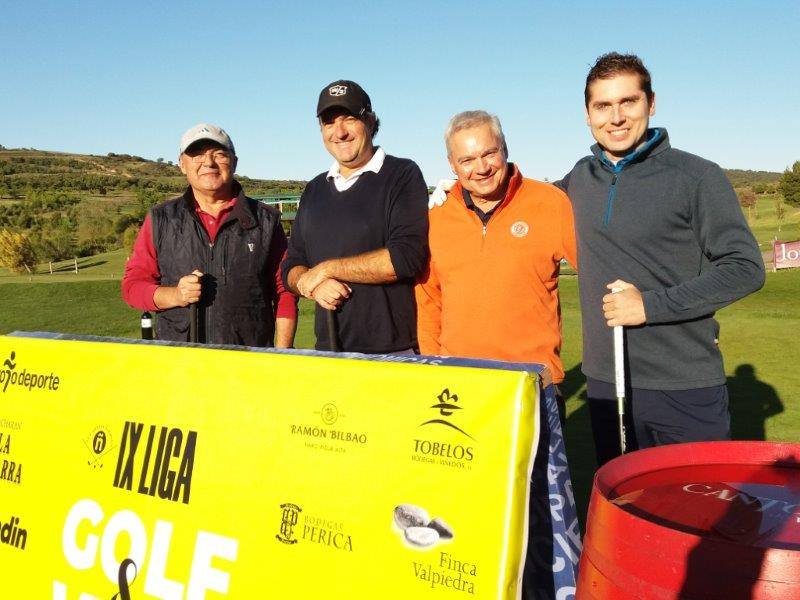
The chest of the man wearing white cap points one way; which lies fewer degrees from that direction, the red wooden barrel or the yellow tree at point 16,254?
the red wooden barrel

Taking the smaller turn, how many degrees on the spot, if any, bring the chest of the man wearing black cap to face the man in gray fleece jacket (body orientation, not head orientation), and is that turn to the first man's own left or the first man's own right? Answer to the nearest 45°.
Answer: approximately 90° to the first man's own left

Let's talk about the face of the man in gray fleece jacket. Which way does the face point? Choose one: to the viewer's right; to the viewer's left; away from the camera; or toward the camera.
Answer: toward the camera

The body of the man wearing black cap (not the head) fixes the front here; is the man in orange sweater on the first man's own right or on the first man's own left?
on the first man's own left

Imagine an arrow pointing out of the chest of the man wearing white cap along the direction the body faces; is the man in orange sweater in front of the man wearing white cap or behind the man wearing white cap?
in front

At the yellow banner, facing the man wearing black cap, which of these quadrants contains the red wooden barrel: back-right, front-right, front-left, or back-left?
back-right

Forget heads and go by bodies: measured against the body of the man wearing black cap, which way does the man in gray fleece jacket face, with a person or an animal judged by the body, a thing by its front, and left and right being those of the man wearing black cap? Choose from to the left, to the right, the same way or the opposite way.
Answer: the same way

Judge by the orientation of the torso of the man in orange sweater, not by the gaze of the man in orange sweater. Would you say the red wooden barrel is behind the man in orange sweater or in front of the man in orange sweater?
in front

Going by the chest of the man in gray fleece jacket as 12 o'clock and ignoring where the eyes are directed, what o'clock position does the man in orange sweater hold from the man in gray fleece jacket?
The man in orange sweater is roughly at 2 o'clock from the man in gray fleece jacket.

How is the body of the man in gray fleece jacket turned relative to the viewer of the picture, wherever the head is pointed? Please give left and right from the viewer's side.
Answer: facing the viewer and to the left of the viewer

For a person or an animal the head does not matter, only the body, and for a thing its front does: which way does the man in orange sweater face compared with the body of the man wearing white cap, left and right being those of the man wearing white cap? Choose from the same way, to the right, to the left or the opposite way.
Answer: the same way

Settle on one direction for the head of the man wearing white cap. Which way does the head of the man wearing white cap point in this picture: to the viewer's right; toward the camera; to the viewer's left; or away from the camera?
toward the camera

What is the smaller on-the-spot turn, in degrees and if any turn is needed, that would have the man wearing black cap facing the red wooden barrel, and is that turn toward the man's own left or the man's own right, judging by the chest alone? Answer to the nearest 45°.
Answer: approximately 45° to the man's own left

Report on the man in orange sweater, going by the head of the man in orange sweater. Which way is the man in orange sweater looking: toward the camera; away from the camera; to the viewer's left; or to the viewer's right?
toward the camera

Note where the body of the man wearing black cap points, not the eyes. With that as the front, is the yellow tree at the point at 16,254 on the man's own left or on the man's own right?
on the man's own right

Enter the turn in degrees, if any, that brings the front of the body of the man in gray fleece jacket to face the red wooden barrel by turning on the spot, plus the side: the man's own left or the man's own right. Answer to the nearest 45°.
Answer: approximately 45° to the man's own left

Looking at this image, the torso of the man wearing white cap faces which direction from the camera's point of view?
toward the camera

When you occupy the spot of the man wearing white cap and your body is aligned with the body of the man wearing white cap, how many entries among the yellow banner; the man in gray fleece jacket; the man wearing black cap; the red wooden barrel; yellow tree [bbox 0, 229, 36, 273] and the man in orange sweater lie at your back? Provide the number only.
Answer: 1

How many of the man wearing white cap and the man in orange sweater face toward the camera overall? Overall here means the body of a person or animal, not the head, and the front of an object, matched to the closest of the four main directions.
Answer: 2

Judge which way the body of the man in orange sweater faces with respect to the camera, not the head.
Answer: toward the camera
